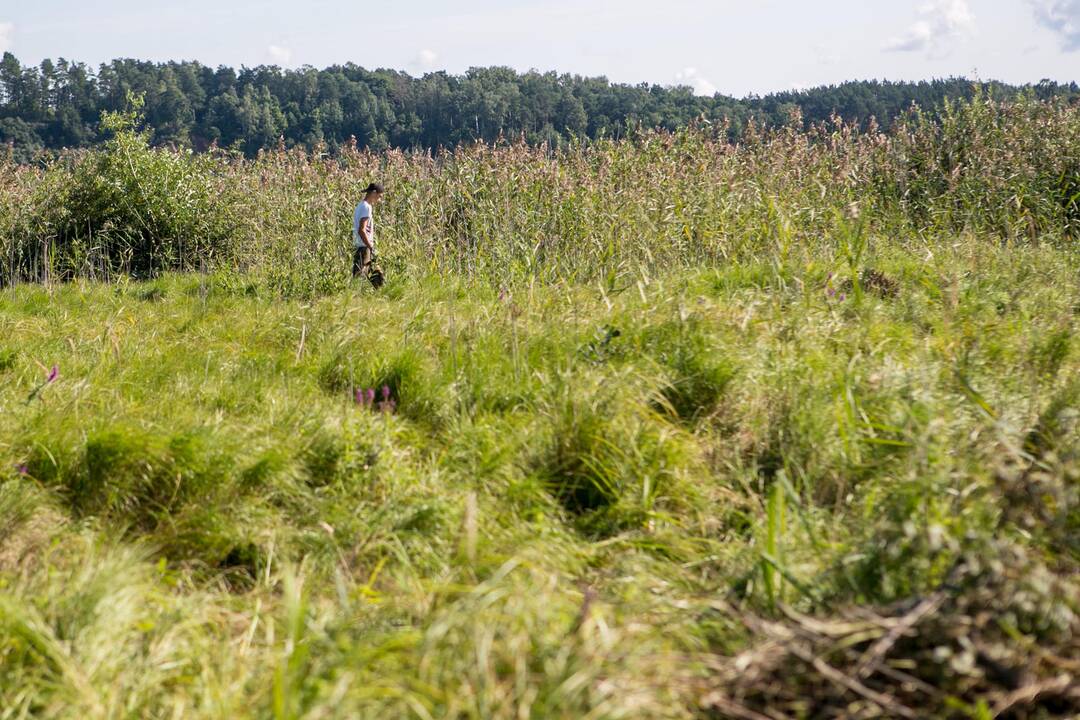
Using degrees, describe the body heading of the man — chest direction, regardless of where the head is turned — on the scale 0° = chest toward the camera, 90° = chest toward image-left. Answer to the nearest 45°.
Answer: approximately 270°
